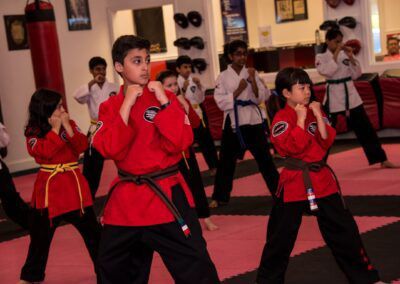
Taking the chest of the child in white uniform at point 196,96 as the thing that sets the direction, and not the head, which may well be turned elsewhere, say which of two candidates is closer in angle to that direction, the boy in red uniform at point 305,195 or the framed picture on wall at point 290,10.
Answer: the boy in red uniform

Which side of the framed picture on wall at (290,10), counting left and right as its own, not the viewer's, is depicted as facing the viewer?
front

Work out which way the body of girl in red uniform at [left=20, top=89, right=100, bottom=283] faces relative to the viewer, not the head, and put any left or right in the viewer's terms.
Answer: facing the viewer and to the right of the viewer

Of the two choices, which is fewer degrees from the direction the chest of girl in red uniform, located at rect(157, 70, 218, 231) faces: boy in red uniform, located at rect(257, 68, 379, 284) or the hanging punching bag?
the boy in red uniform

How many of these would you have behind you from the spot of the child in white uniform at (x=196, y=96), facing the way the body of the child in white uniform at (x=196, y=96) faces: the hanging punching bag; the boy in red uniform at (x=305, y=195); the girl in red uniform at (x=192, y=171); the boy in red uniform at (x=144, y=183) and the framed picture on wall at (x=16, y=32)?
2

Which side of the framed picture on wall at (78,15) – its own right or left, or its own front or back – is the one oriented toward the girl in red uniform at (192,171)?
front

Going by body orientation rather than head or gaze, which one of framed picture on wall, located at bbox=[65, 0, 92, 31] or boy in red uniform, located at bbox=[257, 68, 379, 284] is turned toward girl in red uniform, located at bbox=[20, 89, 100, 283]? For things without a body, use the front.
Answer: the framed picture on wall

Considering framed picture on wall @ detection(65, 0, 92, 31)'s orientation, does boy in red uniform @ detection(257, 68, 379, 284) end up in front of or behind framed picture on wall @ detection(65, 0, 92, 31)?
in front

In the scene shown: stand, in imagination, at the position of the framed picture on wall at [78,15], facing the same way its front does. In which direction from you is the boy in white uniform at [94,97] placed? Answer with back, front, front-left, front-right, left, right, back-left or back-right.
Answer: front

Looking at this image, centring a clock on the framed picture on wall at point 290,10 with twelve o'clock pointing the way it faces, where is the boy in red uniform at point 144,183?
The boy in red uniform is roughly at 12 o'clock from the framed picture on wall.

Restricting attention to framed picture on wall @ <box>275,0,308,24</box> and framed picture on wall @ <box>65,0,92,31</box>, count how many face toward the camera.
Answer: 2

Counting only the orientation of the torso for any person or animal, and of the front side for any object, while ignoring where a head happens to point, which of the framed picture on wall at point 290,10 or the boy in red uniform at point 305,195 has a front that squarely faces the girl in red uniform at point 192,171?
the framed picture on wall
